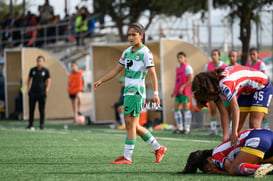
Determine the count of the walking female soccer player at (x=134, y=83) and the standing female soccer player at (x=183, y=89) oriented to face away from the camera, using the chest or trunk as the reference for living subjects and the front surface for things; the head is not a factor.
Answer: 0

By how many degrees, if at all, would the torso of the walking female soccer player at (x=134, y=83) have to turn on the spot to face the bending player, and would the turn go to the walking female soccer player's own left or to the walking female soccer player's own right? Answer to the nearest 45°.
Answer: approximately 90° to the walking female soccer player's own left

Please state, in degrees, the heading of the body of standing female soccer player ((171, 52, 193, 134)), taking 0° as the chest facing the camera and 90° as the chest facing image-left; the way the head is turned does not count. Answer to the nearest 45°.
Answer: approximately 45°

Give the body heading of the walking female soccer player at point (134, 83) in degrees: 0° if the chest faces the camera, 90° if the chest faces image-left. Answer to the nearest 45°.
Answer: approximately 45°

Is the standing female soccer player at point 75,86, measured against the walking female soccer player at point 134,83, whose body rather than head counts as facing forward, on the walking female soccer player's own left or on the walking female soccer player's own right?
on the walking female soccer player's own right

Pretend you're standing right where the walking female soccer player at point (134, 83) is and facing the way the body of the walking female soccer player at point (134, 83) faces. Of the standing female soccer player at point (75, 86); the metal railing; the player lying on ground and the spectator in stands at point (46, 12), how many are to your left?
1

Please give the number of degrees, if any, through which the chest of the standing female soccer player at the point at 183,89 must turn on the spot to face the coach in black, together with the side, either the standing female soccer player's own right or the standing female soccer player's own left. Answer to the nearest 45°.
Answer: approximately 45° to the standing female soccer player's own right

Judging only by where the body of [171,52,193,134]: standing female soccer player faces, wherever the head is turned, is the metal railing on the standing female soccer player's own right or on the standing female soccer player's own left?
on the standing female soccer player's own right

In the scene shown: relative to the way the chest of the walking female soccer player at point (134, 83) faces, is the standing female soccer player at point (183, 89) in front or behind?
behind

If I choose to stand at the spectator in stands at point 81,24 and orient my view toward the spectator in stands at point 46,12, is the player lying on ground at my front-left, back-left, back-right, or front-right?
back-left

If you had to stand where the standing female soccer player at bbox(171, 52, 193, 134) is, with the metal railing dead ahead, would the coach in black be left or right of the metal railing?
left

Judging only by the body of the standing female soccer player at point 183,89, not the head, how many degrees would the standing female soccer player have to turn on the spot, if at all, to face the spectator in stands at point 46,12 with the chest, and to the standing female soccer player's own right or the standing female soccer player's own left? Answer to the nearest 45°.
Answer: approximately 90° to the standing female soccer player's own right
